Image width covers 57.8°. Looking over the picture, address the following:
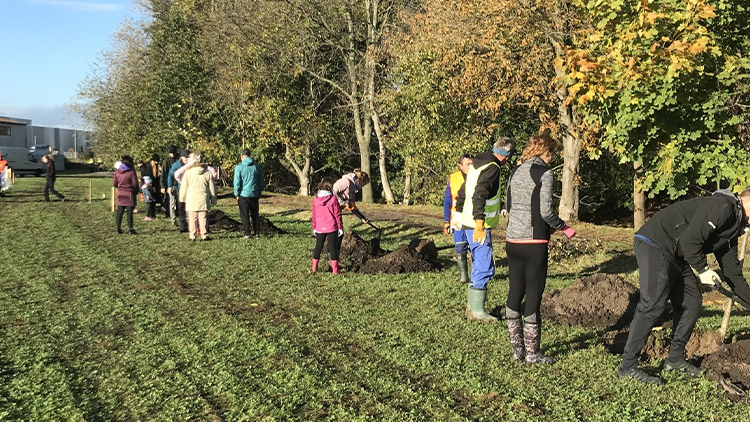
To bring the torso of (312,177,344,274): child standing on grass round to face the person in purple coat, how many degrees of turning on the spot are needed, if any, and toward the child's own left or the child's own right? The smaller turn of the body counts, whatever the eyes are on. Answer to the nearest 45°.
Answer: approximately 45° to the child's own left

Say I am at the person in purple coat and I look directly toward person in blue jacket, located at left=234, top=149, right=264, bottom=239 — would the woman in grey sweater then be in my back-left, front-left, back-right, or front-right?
front-right

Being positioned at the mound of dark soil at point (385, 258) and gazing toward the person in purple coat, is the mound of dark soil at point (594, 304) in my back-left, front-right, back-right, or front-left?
back-left

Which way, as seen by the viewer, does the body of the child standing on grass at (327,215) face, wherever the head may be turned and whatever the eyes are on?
away from the camera
